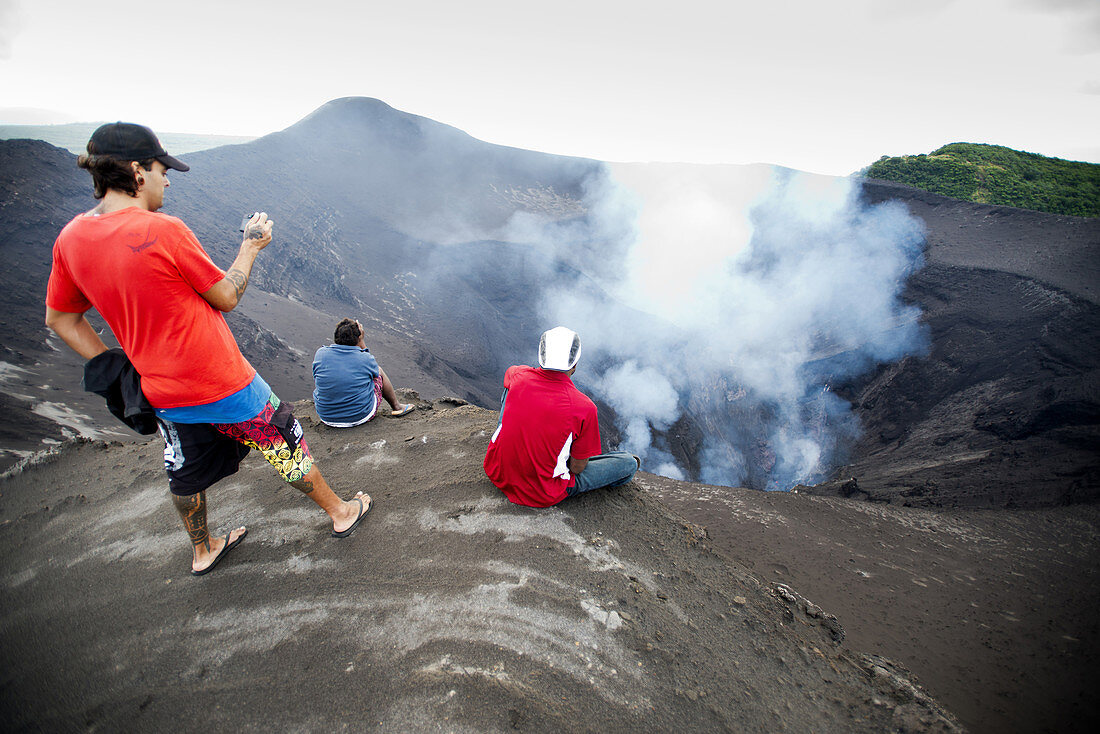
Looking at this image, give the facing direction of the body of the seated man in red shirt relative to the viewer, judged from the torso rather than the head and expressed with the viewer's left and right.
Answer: facing away from the viewer and to the right of the viewer

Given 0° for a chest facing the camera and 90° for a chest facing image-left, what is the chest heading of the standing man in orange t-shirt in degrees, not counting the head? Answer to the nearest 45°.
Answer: approximately 225°

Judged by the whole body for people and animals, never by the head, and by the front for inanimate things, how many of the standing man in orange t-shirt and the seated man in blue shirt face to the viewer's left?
0

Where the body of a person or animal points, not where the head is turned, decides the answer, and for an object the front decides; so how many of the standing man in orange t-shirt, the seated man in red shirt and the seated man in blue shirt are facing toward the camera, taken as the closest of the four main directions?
0

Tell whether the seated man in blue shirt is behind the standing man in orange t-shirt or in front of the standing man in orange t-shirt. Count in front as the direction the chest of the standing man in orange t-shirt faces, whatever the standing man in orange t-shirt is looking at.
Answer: in front

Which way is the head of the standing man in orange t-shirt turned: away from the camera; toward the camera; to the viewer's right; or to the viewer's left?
to the viewer's right

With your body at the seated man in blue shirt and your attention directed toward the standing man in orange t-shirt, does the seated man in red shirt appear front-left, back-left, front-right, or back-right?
front-left

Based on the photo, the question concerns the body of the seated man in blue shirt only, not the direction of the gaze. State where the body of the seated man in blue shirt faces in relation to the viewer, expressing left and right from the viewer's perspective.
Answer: facing away from the viewer and to the right of the viewer

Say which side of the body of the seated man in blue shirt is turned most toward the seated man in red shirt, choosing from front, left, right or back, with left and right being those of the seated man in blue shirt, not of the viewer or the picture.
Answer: right

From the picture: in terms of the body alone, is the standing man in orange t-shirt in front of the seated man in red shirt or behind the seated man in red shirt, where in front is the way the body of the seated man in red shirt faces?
behind
